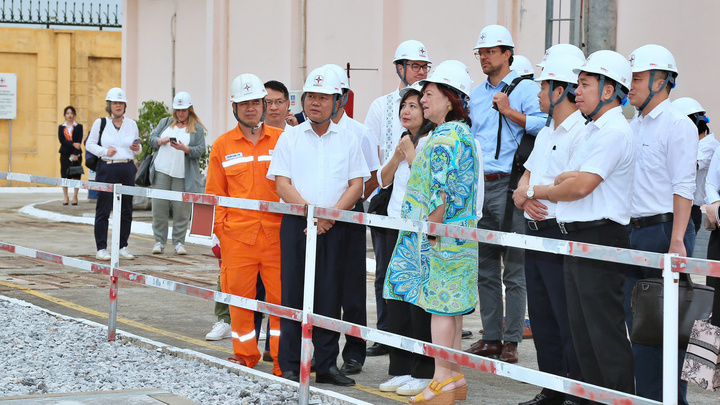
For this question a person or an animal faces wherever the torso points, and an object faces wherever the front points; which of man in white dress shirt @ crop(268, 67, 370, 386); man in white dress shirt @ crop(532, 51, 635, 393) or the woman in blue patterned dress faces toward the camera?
man in white dress shirt @ crop(268, 67, 370, 386)

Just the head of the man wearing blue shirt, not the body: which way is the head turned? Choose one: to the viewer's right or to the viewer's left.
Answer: to the viewer's left

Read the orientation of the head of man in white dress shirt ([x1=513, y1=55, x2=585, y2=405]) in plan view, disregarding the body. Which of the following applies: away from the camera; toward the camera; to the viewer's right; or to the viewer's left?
to the viewer's left

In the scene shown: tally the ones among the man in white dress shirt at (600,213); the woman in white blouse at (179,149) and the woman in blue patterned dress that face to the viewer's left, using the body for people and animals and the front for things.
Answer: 2

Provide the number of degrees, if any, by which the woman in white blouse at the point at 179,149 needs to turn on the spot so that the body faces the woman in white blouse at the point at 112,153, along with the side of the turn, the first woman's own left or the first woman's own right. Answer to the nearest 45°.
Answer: approximately 90° to the first woman's own right

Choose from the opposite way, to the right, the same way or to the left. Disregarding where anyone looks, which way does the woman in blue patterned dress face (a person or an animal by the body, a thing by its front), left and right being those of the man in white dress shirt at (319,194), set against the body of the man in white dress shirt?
to the right

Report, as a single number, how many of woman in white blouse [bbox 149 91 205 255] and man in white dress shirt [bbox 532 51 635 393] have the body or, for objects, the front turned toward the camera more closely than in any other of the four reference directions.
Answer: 1

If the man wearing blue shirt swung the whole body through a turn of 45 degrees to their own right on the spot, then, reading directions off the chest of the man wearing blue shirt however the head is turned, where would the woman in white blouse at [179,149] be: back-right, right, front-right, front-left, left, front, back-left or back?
front-right

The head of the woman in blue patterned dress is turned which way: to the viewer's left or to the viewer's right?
to the viewer's left

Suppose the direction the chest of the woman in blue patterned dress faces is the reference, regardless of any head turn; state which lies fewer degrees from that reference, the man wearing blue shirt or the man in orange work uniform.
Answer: the man in orange work uniform

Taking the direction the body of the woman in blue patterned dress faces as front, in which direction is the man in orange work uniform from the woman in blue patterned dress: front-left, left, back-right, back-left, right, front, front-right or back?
front-right

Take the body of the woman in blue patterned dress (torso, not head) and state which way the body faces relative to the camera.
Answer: to the viewer's left

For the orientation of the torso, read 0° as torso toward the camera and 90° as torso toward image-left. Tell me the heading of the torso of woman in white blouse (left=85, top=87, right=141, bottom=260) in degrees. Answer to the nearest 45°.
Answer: approximately 0°

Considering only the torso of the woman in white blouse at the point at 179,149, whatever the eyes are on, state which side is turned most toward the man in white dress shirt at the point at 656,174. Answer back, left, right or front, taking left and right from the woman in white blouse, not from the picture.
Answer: front
